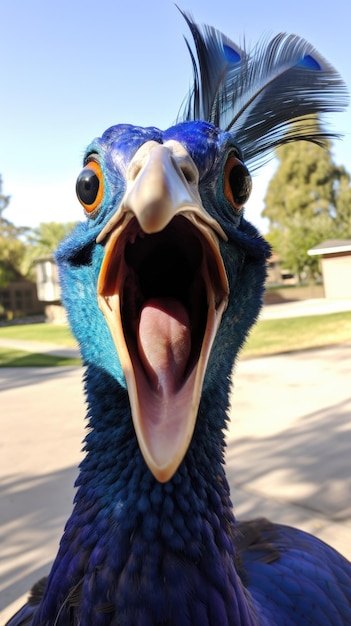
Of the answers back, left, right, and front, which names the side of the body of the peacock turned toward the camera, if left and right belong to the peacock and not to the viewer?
front

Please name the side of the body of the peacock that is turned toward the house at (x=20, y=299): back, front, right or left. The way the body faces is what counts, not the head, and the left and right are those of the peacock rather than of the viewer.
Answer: back

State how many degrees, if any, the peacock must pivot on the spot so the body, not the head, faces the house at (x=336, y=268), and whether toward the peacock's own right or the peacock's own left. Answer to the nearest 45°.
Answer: approximately 180°

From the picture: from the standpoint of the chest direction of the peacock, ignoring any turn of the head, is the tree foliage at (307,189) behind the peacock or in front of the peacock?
behind
